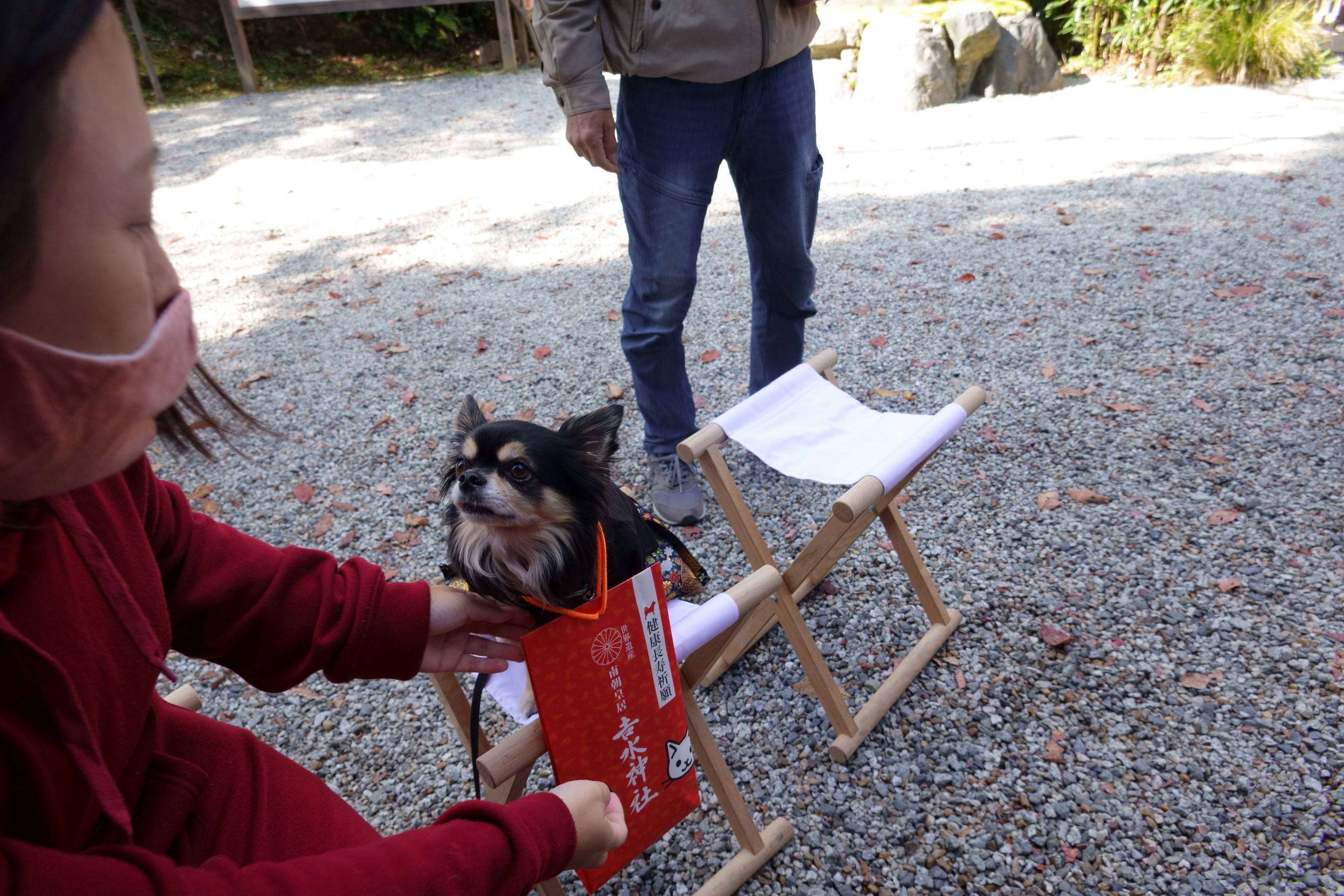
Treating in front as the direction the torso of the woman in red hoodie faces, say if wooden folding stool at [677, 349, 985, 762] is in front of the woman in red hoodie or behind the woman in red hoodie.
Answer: in front

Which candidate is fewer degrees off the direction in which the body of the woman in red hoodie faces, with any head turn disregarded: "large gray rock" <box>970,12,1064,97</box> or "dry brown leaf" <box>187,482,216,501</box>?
the large gray rock

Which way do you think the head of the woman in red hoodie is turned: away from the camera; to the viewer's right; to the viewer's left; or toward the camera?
to the viewer's right

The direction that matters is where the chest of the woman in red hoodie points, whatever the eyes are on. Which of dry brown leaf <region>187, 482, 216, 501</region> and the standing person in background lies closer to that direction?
the standing person in background

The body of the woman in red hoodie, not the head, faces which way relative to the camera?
to the viewer's right

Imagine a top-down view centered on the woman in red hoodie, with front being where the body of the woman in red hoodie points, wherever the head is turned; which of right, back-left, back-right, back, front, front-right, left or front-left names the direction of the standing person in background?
front-left

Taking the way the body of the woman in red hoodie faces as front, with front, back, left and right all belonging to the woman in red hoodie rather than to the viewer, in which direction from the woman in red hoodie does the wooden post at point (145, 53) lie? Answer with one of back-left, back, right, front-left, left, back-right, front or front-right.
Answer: left

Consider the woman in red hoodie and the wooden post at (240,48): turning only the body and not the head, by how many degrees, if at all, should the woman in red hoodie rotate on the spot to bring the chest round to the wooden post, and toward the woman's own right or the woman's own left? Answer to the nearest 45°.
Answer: approximately 90° to the woman's own left

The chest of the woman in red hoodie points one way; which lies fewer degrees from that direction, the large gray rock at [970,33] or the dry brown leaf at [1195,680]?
the dry brown leaf

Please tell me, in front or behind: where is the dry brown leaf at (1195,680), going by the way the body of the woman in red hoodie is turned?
in front

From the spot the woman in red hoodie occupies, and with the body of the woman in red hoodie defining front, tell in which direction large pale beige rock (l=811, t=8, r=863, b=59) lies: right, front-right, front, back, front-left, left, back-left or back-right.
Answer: front-left

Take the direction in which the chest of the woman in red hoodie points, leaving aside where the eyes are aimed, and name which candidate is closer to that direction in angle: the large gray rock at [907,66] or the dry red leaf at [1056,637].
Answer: the dry red leaf
